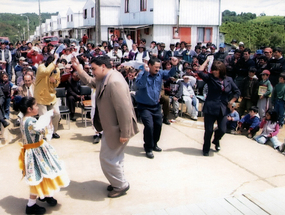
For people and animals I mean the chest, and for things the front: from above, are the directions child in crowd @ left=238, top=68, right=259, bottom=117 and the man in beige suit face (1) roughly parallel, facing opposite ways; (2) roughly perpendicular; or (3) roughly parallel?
roughly perpendicular

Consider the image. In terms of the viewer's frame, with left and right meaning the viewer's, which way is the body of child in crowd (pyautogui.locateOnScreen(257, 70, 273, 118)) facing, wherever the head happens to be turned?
facing the viewer and to the left of the viewer

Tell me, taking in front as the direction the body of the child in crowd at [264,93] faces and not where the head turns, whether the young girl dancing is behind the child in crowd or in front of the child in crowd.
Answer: in front

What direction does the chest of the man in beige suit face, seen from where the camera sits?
to the viewer's left

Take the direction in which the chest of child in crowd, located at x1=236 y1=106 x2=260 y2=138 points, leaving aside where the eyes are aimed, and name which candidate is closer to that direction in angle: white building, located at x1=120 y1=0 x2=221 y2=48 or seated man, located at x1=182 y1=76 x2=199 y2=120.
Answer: the seated man

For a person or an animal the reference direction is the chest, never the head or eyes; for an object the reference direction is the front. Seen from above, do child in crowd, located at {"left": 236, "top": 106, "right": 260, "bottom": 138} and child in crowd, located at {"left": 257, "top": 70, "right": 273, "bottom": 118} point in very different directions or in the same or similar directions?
same or similar directions

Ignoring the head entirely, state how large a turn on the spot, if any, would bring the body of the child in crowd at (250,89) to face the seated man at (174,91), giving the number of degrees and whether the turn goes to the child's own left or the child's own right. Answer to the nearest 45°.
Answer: approximately 45° to the child's own right

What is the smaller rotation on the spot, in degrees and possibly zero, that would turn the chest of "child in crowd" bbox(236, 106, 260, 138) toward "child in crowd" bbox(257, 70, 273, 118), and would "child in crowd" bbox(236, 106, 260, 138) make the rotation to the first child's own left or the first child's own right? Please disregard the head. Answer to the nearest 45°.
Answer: approximately 135° to the first child's own right

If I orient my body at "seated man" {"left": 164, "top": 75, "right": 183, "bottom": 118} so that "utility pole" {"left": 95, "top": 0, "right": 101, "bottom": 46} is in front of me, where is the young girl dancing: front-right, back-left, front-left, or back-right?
back-left

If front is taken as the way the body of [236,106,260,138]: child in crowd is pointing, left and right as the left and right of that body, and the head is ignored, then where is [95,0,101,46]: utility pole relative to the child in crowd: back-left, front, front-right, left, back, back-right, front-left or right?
right

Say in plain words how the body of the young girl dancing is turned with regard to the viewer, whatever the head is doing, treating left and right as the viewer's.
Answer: facing to the right of the viewer

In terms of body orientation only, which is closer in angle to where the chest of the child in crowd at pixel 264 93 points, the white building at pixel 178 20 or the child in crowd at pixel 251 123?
the child in crowd

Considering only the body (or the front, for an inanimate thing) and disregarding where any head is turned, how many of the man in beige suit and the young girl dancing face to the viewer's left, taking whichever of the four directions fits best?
1

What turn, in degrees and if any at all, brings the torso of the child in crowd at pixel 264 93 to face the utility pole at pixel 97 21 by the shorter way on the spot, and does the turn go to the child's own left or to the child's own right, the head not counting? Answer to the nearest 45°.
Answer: approximately 90° to the child's own right
